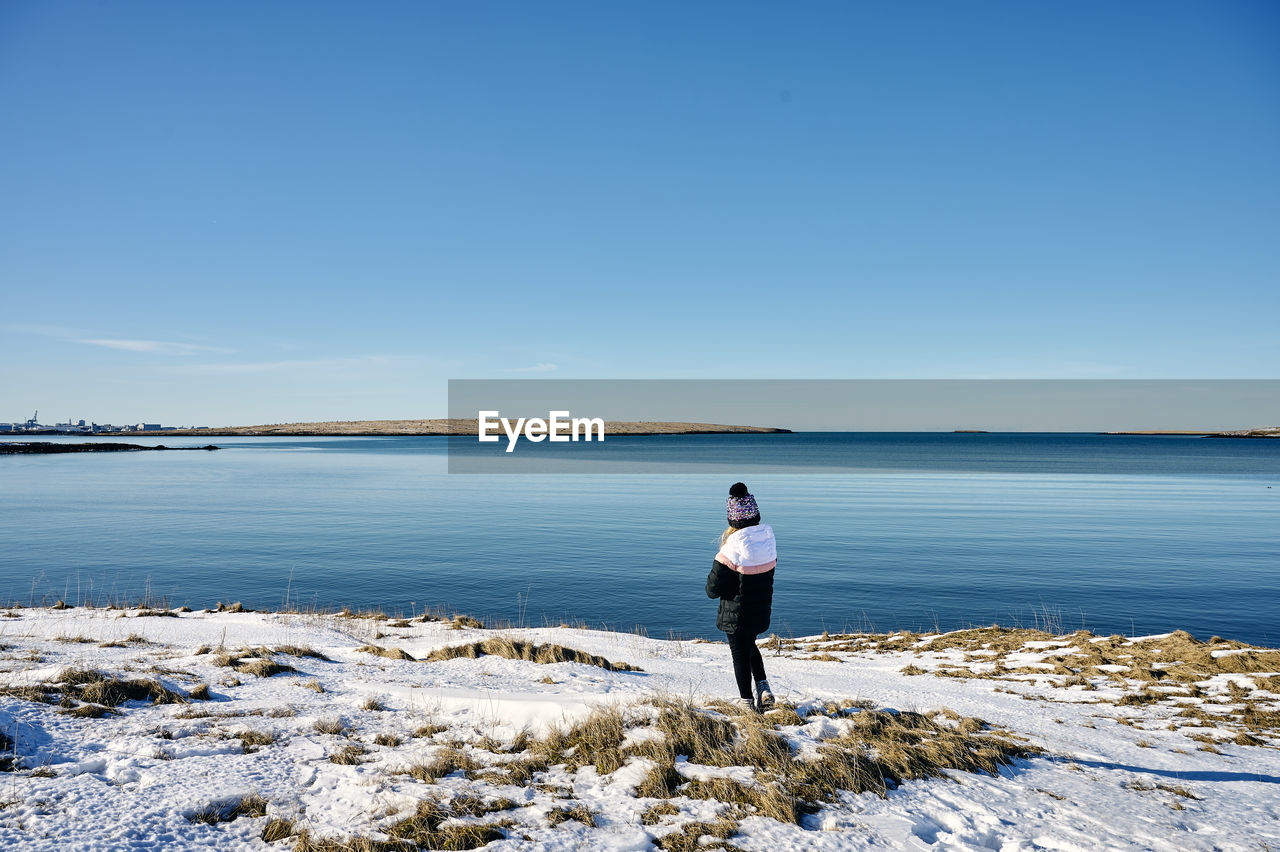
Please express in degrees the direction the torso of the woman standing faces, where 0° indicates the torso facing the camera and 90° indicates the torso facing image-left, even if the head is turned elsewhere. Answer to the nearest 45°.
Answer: approximately 135°

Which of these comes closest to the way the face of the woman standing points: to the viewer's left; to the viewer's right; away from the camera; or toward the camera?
away from the camera
